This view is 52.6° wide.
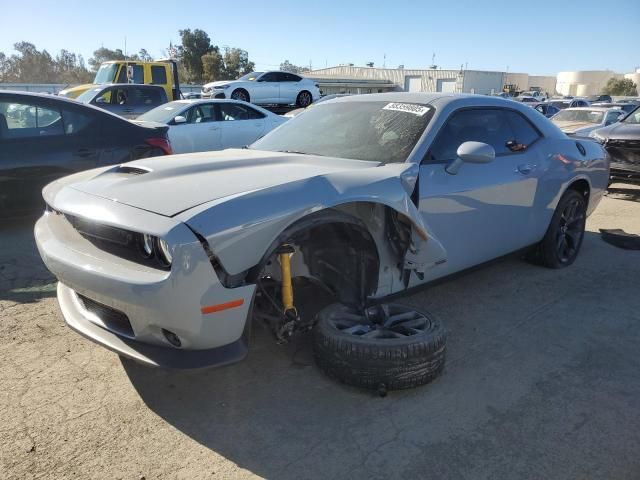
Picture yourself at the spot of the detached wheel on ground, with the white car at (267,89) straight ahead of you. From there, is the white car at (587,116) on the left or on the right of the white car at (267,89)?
right

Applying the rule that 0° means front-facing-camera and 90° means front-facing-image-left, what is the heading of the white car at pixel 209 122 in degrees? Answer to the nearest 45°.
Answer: approximately 45°

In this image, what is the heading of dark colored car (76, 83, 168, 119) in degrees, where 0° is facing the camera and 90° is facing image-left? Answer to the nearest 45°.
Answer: approximately 45°

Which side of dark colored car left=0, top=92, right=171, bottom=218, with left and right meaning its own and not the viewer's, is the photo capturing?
left

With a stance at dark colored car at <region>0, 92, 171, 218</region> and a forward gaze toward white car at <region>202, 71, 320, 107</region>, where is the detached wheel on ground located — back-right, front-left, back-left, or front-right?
back-right

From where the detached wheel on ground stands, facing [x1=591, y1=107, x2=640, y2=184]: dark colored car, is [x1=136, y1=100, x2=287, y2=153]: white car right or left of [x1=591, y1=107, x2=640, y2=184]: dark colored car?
left

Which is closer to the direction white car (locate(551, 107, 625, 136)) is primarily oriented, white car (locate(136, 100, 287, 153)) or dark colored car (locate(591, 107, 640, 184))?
the white car
